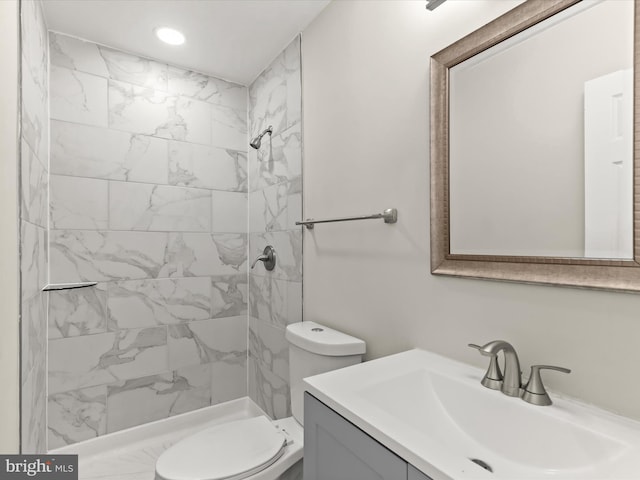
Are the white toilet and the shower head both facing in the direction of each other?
no

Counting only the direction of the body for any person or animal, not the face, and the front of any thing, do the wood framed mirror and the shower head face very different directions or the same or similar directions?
same or similar directions

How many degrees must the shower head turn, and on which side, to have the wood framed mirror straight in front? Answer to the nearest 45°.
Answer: approximately 135° to its left

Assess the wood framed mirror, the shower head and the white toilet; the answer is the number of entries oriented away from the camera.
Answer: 0

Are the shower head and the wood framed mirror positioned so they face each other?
no

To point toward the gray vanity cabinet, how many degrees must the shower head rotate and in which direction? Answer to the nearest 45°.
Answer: approximately 90° to its left

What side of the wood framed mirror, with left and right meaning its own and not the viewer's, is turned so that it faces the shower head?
right

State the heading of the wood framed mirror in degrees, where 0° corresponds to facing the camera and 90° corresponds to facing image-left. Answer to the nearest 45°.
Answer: approximately 45°

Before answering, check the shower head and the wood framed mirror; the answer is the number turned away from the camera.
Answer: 0

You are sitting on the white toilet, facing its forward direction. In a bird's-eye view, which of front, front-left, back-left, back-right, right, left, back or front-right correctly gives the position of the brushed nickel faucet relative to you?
left

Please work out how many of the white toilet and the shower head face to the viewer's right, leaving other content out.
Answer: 0

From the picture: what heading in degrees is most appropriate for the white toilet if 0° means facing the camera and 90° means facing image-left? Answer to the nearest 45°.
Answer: approximately 45°

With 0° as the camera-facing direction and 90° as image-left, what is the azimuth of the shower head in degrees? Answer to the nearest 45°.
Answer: approximately 90°
